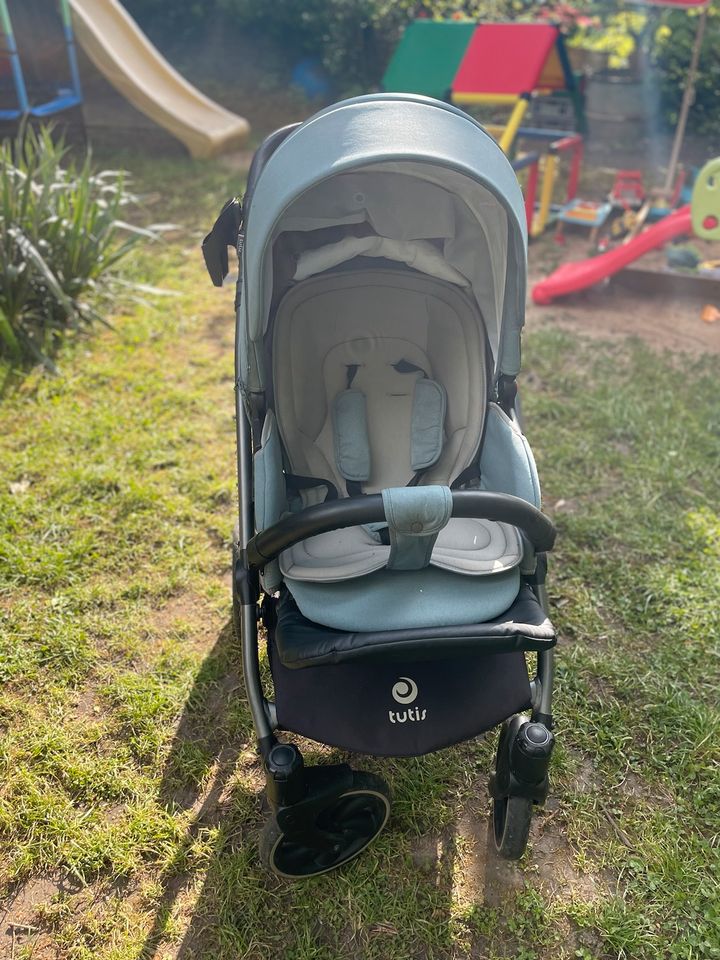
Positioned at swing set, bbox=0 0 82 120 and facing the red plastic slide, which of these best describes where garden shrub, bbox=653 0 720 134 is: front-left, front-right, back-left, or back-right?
front-left

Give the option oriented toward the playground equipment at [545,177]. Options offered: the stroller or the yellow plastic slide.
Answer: the yellow plastic slide

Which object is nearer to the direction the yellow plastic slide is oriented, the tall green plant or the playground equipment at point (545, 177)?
the playground equipment

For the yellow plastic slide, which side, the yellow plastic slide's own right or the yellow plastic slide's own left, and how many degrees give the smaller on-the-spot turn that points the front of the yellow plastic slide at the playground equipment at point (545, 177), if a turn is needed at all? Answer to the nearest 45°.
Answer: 0° — it already faces it

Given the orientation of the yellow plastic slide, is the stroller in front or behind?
in front

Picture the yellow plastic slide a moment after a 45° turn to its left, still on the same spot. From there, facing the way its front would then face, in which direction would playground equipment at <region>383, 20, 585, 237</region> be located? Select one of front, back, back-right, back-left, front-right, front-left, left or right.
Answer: front-right

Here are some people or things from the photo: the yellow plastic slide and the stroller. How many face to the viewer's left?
0

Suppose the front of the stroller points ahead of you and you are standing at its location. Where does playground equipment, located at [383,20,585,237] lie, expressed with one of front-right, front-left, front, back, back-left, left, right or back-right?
back

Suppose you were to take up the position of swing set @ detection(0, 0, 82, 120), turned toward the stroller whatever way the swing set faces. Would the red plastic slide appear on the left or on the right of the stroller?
left

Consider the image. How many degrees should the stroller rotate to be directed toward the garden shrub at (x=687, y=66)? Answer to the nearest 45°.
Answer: approximately 180°

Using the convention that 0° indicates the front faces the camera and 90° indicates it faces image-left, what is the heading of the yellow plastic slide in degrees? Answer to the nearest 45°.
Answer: approximately 315°

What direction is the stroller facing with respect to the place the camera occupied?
facing the viewer

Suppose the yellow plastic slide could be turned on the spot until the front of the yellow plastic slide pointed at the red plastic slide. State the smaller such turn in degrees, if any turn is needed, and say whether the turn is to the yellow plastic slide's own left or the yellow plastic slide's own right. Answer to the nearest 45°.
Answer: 0° — it already faces it
